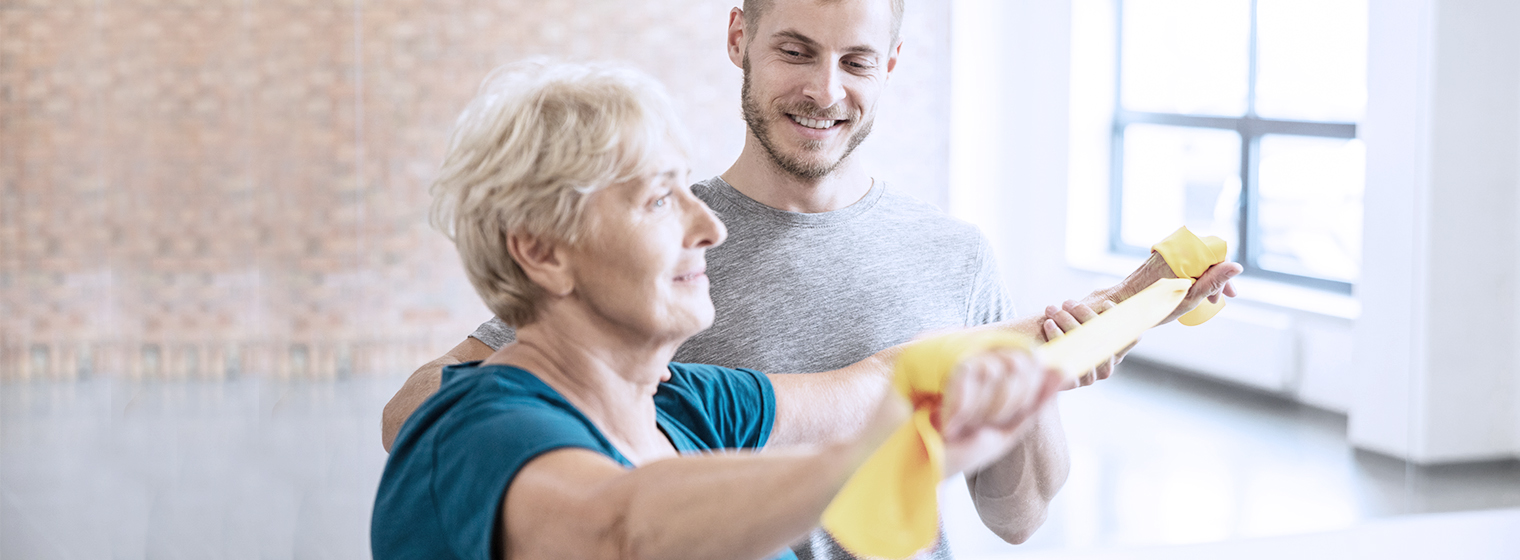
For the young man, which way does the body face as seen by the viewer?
toward the camera

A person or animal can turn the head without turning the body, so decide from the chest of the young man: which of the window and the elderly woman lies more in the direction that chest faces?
the elderly woman

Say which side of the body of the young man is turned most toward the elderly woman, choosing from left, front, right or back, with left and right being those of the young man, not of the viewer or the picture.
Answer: front

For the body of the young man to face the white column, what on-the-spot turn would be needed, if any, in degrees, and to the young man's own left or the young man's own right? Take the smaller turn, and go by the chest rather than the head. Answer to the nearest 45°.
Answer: approximately 135° to the young man's own left

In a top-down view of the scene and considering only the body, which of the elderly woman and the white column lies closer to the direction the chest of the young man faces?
the elderly woman

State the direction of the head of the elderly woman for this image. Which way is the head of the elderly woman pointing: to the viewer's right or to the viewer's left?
to the viewer's right
